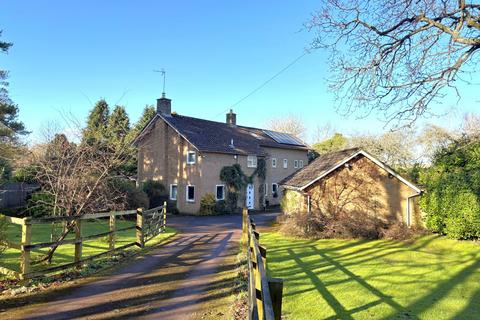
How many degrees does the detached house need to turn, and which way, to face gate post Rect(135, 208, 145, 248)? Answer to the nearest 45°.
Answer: approximately 45° to its right

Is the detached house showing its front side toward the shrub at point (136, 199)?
no

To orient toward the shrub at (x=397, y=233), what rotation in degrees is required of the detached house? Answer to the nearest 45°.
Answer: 0° — it already faces it

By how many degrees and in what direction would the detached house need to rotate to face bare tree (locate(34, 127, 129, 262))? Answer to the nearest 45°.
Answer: approximately 45° to its right

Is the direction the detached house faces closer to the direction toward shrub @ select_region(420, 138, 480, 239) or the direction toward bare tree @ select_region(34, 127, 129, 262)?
the shrub

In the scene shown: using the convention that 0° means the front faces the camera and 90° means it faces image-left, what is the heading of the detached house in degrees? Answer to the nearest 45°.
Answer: approximately 315°

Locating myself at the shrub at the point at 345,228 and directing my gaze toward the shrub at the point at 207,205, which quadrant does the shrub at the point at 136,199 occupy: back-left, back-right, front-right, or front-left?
front-left
